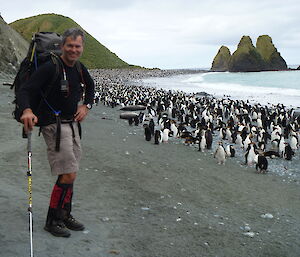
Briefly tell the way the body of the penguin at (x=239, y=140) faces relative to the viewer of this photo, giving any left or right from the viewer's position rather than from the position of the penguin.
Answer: facing the viewer and to the left of the viewer

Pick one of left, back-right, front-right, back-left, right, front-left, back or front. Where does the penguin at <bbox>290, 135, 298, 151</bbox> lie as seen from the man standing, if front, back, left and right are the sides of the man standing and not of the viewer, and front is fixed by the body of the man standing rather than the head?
left

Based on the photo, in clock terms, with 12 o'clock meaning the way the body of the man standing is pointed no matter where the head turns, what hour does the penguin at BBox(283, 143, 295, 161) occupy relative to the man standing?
The penguin is roughly at 9 o'clock from the man standing.

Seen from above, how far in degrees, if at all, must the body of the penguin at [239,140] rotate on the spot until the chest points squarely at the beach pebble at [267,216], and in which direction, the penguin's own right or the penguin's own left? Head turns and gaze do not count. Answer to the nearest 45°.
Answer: approximately 45° to the penguin's own left

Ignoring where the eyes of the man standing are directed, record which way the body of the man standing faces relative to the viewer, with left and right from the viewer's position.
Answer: facing the viewer and to the right of the viewer

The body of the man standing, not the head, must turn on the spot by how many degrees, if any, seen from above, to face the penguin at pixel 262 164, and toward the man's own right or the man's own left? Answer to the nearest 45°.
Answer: approximately 90° to the man's own left

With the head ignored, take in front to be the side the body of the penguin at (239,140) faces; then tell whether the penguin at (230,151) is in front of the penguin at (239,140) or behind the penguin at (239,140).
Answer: in front

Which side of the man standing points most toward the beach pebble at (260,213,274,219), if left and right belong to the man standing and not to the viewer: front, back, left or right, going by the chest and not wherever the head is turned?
left

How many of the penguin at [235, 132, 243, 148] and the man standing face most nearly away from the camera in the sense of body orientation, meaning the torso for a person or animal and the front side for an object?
0

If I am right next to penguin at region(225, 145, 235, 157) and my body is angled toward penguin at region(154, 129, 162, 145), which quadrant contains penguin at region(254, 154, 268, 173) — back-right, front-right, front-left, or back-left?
back-left

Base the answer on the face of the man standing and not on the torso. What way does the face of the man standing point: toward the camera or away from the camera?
toward the camera
